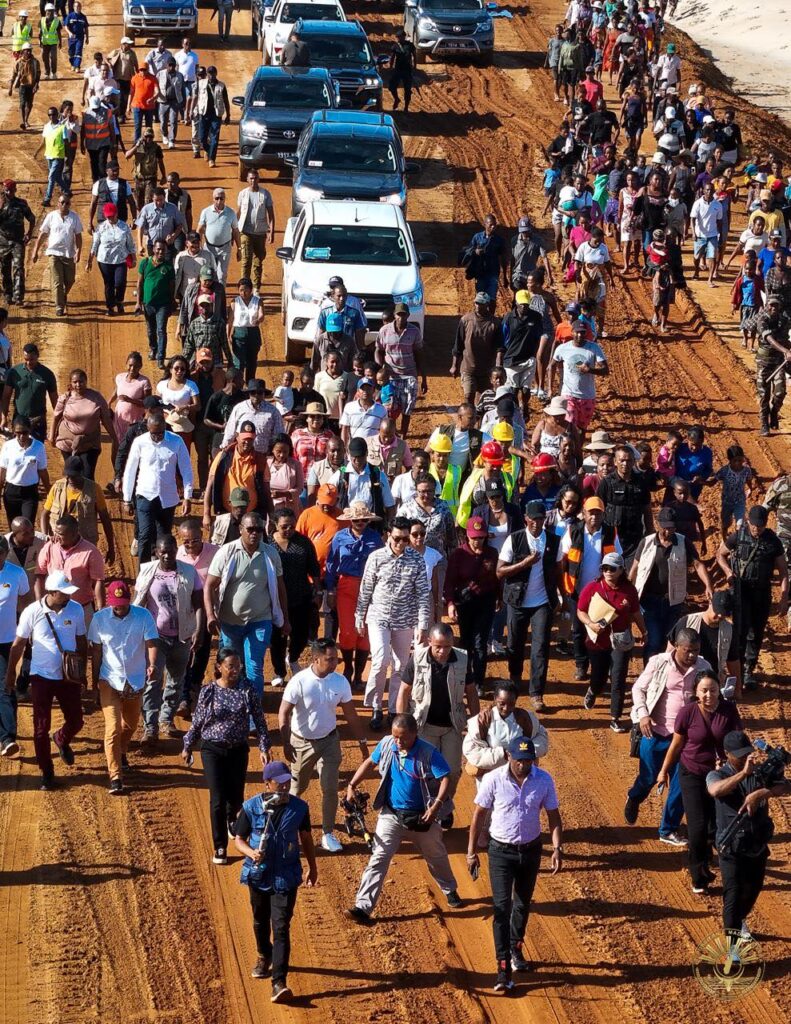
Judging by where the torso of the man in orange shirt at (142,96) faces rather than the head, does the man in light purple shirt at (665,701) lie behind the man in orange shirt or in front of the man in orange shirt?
in front

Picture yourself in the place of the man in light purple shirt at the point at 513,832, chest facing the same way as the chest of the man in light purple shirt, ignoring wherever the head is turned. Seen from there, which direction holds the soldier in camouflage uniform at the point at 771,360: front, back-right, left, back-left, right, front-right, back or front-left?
back

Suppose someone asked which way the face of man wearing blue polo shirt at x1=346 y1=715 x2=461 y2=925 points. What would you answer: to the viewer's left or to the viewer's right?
to the viewer's left

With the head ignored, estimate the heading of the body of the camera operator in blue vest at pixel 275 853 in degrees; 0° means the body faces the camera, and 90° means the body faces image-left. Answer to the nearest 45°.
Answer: approximately 0°

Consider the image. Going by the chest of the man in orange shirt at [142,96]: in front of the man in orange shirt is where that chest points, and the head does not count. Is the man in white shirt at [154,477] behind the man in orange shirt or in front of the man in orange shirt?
in front

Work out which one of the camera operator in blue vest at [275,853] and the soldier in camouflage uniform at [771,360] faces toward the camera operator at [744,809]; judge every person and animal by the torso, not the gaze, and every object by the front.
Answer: the soldier in camouflage uniform

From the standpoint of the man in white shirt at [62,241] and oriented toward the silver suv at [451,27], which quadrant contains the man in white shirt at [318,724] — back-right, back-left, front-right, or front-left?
back-right

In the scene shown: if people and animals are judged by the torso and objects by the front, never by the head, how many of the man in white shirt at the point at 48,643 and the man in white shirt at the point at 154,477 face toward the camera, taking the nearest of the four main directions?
2

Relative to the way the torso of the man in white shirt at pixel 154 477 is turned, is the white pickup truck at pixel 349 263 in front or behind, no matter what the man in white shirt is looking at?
behind

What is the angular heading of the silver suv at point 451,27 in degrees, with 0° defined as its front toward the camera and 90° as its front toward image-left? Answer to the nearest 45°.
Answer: approximately 0°

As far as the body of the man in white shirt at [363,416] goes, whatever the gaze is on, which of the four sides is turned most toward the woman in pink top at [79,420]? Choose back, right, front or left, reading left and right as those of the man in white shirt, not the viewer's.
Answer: right

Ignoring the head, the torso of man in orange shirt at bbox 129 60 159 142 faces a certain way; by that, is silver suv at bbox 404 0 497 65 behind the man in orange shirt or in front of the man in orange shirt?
behind

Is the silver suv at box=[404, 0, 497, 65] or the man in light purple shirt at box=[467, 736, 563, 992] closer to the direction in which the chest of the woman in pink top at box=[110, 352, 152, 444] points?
the man in light purple shirt
